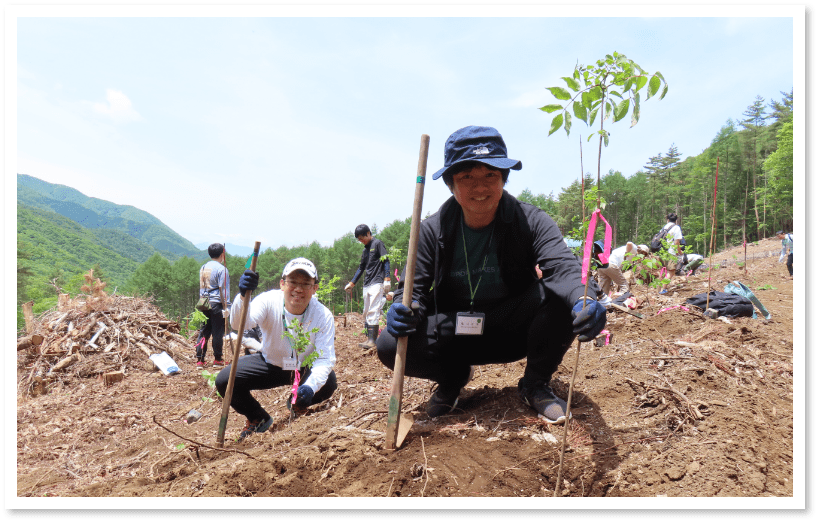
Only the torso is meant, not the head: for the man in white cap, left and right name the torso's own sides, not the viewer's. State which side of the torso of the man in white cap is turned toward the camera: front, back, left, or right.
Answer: front

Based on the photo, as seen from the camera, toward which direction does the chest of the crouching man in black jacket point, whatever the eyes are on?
toward the camera

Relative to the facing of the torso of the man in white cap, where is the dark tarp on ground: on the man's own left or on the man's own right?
on the man's own left

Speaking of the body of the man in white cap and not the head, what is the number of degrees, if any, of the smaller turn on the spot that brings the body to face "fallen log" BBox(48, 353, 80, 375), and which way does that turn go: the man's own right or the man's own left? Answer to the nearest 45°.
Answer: approximately 135° to the man's own right

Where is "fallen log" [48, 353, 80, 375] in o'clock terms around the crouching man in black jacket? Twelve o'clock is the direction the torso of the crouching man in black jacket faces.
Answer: The fallen log is roughly at 4 o'clock from the crouching man in black jacket.

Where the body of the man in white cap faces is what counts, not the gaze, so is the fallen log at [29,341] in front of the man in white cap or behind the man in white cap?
behind

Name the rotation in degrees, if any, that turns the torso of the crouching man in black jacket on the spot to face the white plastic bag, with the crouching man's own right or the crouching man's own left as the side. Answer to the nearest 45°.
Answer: approximately 135° to the crouching man's own right

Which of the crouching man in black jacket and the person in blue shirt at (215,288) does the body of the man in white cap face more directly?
the crouching man in black jacket

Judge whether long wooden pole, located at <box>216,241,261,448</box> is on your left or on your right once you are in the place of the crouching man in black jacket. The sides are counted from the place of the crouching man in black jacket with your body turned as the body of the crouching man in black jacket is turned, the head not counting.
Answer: on your right

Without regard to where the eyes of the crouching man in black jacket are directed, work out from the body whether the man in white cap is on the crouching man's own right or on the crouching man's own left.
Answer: on the crouching man's own right

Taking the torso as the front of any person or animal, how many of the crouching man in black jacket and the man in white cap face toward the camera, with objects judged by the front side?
2
